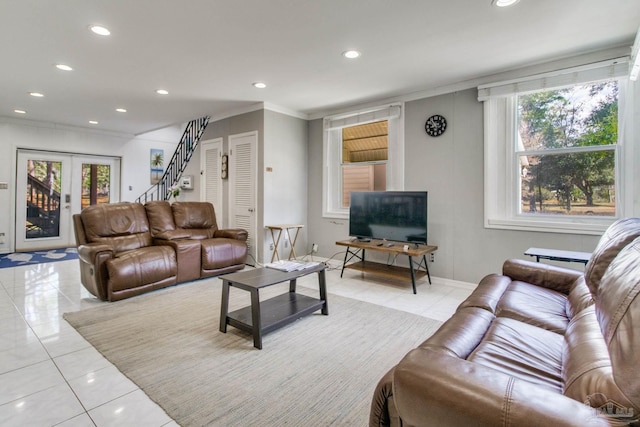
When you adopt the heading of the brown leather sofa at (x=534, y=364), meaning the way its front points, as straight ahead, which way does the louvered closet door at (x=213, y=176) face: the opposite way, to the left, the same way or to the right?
to the left

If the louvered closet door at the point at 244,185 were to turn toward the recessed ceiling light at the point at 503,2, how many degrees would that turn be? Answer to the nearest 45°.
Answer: approximately 90° to its left

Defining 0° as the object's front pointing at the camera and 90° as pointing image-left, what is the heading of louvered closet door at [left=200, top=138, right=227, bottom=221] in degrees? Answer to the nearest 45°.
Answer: approximately 45°

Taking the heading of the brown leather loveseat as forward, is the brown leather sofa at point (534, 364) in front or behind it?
in front

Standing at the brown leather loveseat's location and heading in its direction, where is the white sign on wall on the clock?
The white sign on wall is roughly at 8 o'clock from the brown leather loveseat.

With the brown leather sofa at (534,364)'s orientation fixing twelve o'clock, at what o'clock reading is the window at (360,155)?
The window is roughly at 2 o'clock from the brown leather sofa.

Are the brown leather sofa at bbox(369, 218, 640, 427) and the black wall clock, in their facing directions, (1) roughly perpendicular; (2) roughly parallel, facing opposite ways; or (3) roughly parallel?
roughly perpendicular

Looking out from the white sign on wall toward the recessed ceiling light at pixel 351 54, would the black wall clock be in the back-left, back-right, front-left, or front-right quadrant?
front-left

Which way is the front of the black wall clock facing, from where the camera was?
facing the viewer

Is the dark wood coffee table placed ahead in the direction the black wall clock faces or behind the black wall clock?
ahead

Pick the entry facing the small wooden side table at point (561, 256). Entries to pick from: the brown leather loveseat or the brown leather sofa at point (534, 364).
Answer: the brown leather loveseat

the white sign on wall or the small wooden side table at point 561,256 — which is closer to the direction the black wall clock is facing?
the small wooden side table

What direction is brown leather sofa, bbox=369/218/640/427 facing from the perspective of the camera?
to the viewer's left

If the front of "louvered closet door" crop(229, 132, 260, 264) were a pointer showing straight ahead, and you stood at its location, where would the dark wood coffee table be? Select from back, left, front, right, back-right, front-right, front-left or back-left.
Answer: front-left

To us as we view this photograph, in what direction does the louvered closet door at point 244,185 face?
facing the viewer and to the left of the viewer
